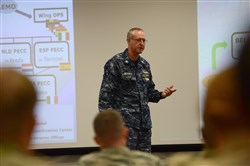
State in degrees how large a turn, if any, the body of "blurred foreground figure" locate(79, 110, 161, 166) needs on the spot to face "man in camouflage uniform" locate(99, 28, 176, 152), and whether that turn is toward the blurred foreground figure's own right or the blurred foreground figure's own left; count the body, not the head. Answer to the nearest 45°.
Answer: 0° — they already face them

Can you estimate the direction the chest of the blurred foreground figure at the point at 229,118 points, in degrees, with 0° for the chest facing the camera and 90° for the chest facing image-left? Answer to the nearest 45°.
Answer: approximately 180°

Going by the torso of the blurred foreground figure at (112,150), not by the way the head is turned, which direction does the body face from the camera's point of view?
away from the camera

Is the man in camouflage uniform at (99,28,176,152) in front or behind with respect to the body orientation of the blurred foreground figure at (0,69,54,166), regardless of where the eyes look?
in front

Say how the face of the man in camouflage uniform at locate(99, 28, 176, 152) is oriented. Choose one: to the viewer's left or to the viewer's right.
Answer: to the viewer's right

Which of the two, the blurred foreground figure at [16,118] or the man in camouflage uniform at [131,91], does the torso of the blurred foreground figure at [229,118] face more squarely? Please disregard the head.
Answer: the man in camouflage uniform

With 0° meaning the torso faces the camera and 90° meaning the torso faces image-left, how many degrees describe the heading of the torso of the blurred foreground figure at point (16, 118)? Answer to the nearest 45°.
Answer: approximately 180°

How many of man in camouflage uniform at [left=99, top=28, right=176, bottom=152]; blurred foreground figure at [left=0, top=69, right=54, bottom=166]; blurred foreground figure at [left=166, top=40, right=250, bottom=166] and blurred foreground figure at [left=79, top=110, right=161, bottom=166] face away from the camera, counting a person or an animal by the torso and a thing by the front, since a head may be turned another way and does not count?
3

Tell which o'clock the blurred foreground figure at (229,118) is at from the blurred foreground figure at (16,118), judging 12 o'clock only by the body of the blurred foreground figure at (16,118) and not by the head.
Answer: the blurred foreground figure at (229,118) is roughly at 4 o'clock from the blurred foreground figure at (16,118).

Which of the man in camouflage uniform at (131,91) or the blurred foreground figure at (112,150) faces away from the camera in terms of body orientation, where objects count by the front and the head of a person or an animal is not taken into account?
the blurred foreground figure

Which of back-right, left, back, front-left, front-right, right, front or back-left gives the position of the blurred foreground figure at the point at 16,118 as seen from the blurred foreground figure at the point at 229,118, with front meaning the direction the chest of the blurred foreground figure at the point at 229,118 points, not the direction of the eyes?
left
